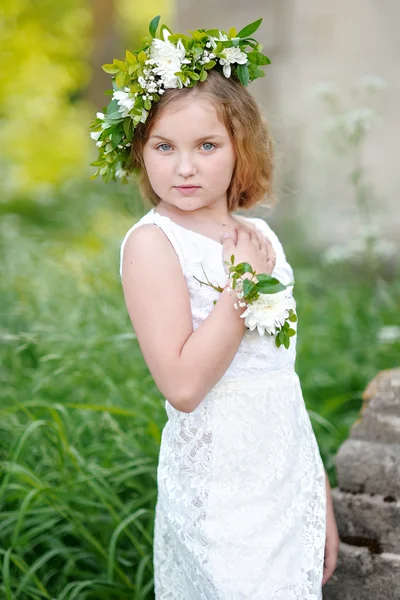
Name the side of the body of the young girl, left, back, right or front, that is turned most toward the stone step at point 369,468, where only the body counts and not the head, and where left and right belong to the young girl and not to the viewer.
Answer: left

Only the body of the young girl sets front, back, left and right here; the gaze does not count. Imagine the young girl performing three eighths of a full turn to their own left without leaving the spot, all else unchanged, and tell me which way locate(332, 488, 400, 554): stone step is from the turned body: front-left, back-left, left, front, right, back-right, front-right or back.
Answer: front-right

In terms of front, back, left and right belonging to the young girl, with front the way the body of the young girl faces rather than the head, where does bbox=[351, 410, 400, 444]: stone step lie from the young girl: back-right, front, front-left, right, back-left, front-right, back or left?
left

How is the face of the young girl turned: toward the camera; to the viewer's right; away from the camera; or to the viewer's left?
toward the camera
